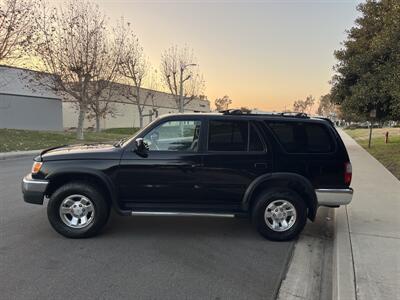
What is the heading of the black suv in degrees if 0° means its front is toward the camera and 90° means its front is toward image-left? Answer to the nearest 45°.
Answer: approximately 90°

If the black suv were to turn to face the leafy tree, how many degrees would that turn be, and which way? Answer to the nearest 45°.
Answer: approximately 135° to its right
